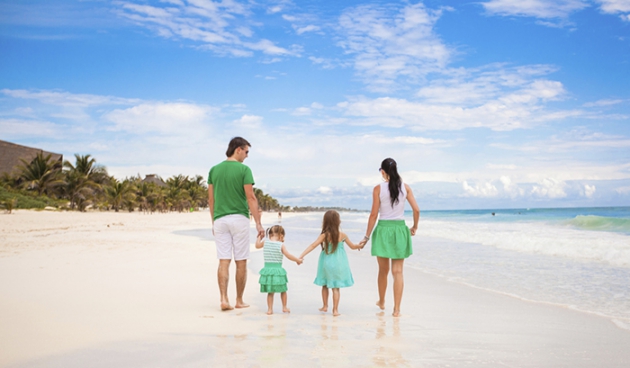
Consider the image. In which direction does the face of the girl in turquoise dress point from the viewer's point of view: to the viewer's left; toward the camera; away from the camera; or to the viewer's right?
away from the camera

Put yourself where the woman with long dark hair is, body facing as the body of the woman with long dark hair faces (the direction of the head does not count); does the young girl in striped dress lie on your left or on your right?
on your left

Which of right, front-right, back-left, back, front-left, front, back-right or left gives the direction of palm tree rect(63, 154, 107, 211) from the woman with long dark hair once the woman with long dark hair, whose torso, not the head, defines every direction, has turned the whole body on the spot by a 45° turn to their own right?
left

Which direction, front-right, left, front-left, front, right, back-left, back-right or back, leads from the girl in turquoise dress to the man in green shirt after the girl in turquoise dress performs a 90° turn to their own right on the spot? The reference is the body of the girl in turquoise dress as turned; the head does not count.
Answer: back

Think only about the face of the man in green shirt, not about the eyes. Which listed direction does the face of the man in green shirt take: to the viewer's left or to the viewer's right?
to the viewer's right

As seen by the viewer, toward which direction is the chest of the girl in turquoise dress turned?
away from the camera

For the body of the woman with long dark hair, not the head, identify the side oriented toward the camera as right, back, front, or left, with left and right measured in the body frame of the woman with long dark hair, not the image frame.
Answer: back

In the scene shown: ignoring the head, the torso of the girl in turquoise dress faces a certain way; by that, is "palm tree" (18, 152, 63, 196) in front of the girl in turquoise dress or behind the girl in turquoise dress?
in front

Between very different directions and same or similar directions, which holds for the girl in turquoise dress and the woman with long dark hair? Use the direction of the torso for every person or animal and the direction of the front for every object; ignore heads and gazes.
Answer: same or similar directions

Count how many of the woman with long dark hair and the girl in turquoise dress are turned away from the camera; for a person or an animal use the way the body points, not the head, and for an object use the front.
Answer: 2

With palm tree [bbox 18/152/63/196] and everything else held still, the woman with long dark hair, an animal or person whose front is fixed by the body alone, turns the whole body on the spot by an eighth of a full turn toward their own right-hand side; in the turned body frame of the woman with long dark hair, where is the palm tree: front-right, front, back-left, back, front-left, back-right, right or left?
left

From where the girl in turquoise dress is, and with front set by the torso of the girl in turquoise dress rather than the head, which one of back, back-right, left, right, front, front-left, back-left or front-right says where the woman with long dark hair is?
right

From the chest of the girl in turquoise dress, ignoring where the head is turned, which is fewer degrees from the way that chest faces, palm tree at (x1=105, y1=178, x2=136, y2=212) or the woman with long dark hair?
the palm tree

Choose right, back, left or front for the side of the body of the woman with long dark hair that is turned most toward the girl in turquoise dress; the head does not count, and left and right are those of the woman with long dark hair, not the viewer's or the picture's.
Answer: left

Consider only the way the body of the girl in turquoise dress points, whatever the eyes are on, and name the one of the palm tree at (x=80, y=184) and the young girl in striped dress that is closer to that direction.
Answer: the palm tree
